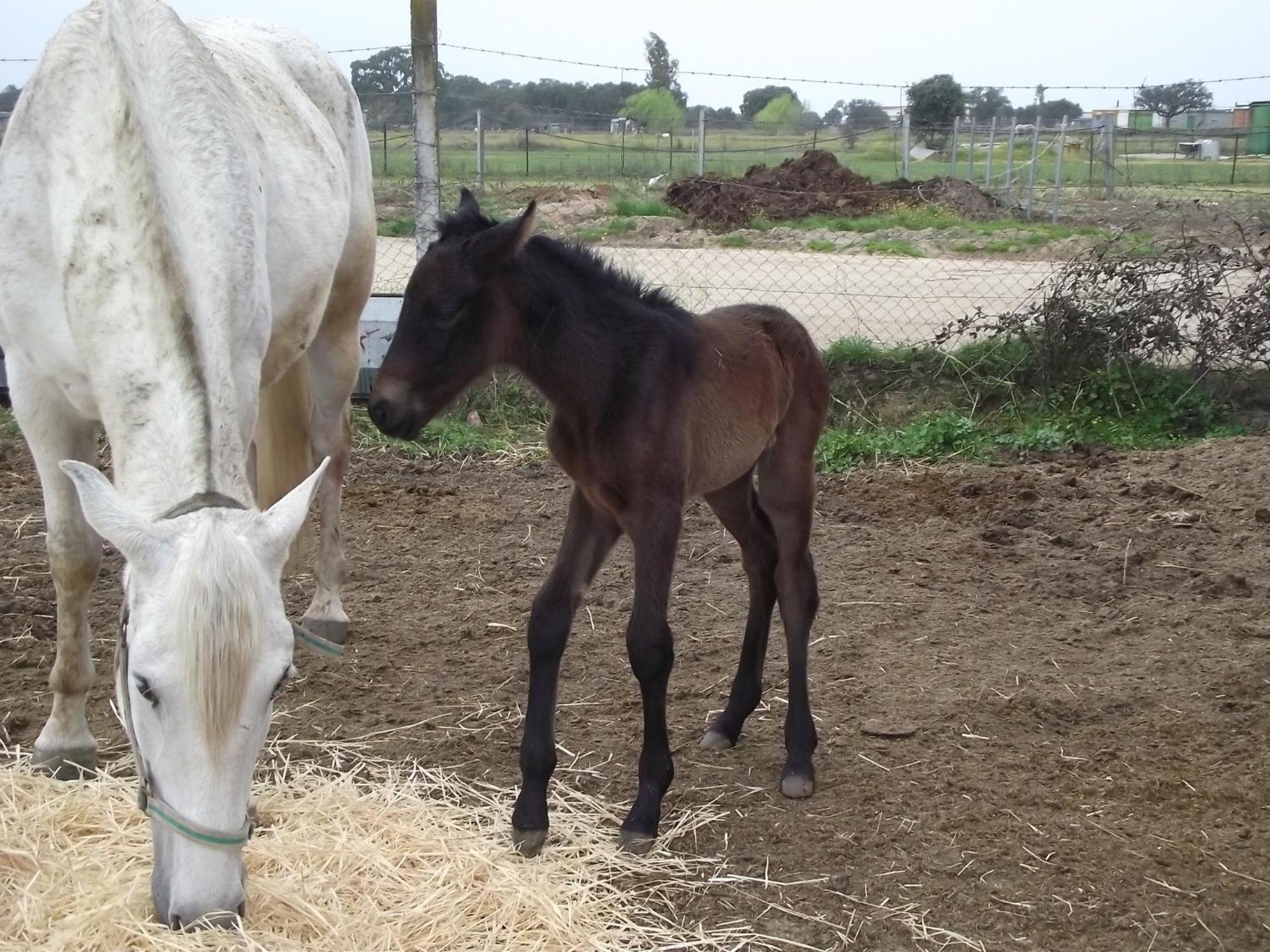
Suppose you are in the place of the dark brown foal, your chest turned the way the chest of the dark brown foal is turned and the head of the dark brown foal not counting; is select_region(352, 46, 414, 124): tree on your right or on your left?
on your right

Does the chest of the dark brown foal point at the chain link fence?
no

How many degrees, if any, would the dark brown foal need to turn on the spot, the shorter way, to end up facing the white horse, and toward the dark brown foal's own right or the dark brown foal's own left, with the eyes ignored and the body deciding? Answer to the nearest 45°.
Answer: approximately 45° to the dark brown foal's own right

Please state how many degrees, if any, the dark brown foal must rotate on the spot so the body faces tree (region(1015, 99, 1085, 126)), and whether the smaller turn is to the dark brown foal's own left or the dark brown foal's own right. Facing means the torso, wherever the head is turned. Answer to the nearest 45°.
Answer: approximately 135° to the dark brown foal's own right

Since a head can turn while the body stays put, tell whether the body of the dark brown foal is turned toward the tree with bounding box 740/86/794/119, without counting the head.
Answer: no

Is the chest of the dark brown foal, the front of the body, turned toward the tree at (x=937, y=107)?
no

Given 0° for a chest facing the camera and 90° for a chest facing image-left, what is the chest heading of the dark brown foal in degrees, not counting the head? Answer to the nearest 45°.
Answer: approximately 45°

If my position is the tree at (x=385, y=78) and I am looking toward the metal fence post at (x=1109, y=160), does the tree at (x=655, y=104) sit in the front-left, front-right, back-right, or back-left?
front-left

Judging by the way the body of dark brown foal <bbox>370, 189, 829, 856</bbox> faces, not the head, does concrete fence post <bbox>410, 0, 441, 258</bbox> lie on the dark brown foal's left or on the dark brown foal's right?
on the dark brown foal's right

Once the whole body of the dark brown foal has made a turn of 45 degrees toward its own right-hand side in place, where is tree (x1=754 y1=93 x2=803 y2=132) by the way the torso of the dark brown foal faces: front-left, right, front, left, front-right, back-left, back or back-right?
right

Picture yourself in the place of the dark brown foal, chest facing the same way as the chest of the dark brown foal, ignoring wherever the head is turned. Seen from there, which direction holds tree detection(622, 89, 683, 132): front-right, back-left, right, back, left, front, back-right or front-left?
back-right

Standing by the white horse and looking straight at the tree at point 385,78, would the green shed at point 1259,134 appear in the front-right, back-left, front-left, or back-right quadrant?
front-right

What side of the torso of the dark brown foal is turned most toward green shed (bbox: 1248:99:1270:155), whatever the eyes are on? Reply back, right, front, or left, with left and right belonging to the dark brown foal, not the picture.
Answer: back
